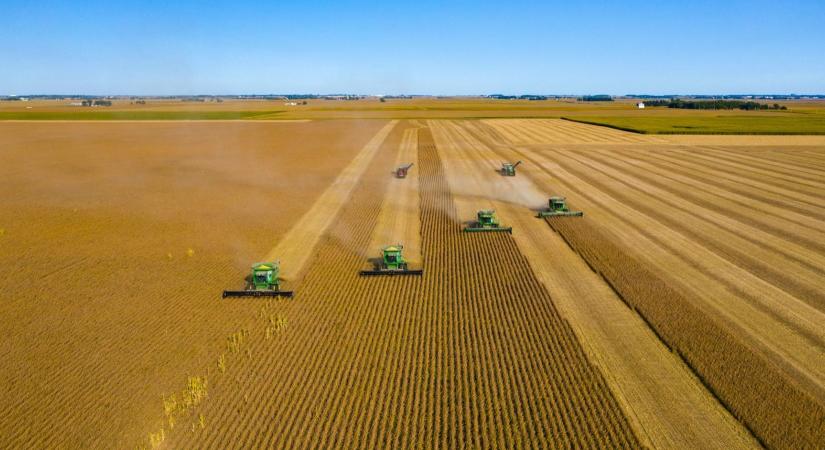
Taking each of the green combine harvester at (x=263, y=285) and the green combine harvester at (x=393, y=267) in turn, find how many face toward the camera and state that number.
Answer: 2

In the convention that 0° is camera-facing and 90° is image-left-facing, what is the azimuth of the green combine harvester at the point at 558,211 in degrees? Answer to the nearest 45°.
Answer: approximately 0°

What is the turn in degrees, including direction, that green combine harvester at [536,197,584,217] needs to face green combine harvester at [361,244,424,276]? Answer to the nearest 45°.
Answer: approximately 45° to its right

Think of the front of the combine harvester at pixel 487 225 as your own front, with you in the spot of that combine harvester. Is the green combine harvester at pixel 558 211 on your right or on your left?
on your left

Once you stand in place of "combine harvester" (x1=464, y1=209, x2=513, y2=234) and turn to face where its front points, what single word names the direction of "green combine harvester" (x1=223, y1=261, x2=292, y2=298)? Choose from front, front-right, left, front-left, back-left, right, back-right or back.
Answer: front-right

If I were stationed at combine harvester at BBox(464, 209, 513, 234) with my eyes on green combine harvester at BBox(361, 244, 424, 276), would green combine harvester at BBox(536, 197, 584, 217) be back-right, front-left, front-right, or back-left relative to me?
back-left

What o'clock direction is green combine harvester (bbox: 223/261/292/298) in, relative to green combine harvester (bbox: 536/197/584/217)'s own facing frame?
green combine harvester (bbox: 223/261/292/298) is roughly at 1 o'clock from green combine harvester (bbox: 536/197/584/217).

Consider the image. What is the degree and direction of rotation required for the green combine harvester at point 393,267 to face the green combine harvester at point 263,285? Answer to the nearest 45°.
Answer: approximately 90° to its right
